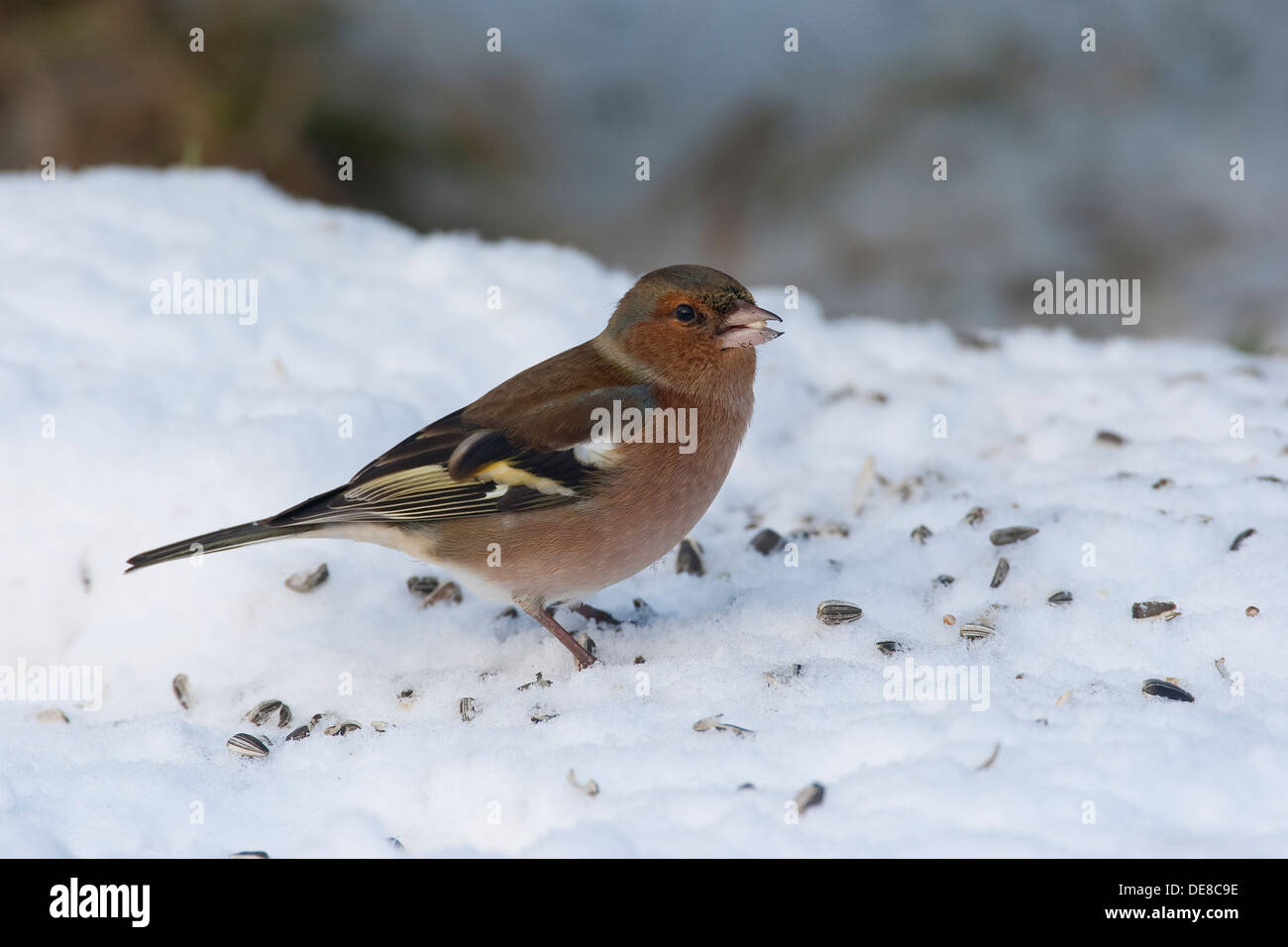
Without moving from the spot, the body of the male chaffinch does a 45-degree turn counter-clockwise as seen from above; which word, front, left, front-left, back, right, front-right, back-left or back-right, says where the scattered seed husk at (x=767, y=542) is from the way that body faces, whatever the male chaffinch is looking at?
front

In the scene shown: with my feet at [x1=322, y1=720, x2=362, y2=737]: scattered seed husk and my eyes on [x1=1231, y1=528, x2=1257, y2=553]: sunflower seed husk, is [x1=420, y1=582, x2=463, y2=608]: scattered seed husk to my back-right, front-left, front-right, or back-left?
front-left

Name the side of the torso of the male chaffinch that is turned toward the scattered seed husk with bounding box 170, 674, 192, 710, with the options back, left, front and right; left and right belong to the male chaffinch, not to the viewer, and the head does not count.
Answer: back

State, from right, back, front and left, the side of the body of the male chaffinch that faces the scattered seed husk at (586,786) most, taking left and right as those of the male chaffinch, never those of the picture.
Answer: right

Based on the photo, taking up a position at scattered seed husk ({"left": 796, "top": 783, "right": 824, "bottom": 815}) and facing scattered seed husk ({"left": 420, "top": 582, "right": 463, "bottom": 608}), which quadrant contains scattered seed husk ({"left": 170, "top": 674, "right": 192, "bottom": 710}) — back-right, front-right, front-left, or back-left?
front-left

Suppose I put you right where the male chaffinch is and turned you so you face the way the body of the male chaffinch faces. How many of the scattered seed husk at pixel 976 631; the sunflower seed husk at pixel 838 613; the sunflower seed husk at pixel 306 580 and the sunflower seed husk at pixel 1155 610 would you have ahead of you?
3

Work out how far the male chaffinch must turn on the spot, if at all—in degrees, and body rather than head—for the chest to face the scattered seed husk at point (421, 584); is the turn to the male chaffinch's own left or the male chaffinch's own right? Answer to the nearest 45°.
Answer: approximately 135° to the male chaffinch's own left

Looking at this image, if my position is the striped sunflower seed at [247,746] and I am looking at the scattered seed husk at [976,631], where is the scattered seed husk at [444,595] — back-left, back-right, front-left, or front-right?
front-left

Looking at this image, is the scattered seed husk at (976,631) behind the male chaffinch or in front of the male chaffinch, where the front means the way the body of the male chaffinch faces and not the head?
in front

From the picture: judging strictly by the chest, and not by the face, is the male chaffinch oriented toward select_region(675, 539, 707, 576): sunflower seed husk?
no

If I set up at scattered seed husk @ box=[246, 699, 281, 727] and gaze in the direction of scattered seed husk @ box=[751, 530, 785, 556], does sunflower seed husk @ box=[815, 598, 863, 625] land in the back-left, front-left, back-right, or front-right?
front-right

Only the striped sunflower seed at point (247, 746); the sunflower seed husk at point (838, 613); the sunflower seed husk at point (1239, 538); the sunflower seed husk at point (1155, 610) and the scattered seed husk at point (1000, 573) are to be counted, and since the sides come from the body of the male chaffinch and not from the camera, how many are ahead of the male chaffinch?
4

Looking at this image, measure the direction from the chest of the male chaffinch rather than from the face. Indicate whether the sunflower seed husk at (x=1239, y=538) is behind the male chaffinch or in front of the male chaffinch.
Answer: in front

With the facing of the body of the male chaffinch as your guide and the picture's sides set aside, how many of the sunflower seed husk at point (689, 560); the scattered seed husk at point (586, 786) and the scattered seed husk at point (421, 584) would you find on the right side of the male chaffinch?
1

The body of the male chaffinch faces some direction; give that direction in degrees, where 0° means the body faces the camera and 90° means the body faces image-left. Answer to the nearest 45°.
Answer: approximately 270°

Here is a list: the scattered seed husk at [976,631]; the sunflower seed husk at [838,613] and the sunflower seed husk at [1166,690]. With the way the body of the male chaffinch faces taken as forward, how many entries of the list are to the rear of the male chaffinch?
0

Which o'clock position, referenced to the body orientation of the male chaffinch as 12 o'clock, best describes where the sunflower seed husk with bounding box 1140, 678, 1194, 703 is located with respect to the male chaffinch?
The sunflower seed husk is roughly at 1 o'clock from the male chaffinch.
